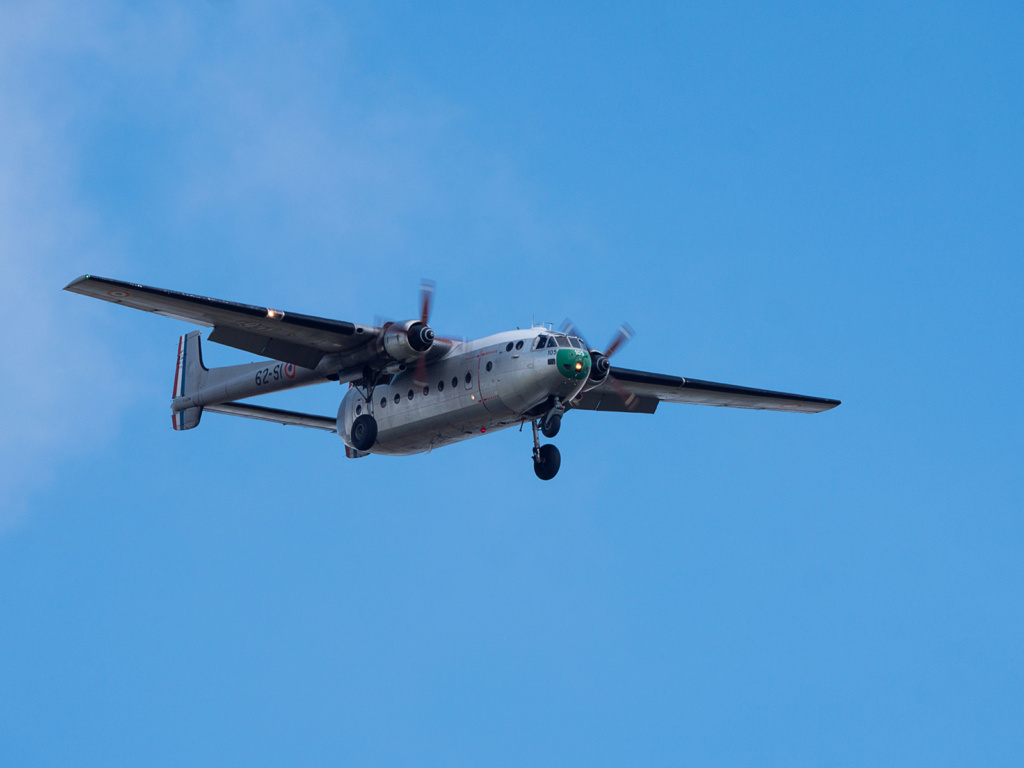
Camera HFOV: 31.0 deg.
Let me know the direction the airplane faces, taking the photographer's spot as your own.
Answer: facing the viewer and to the right of the viewer
